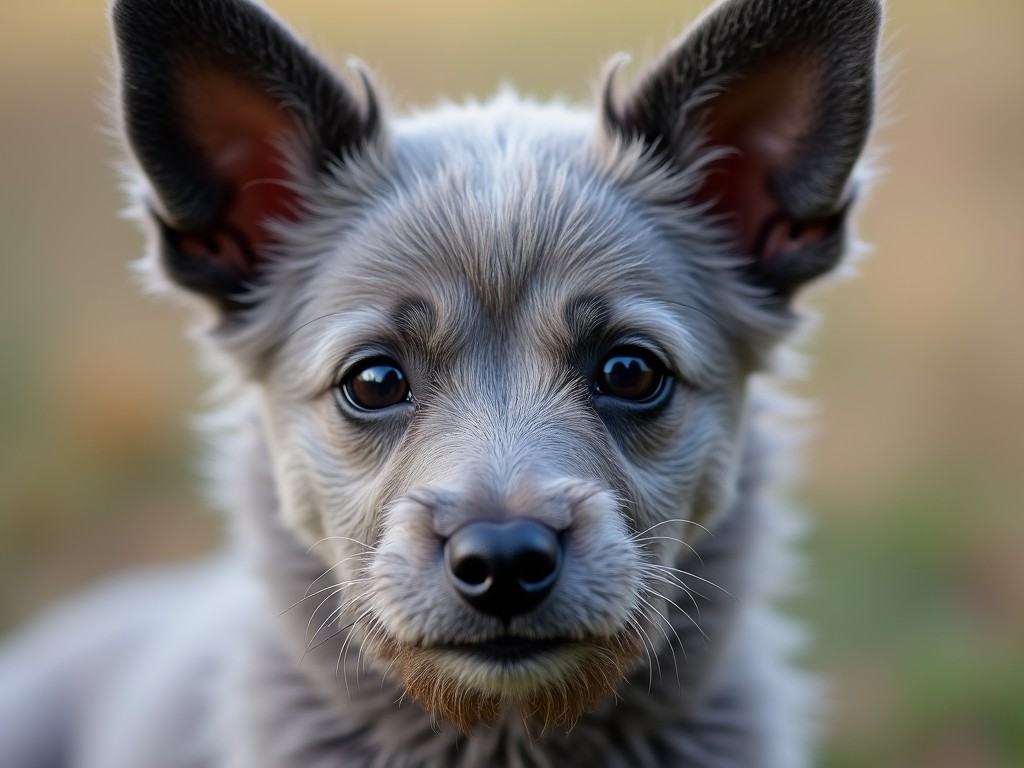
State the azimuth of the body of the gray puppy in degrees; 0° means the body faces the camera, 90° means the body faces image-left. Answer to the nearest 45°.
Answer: approximately 0°
